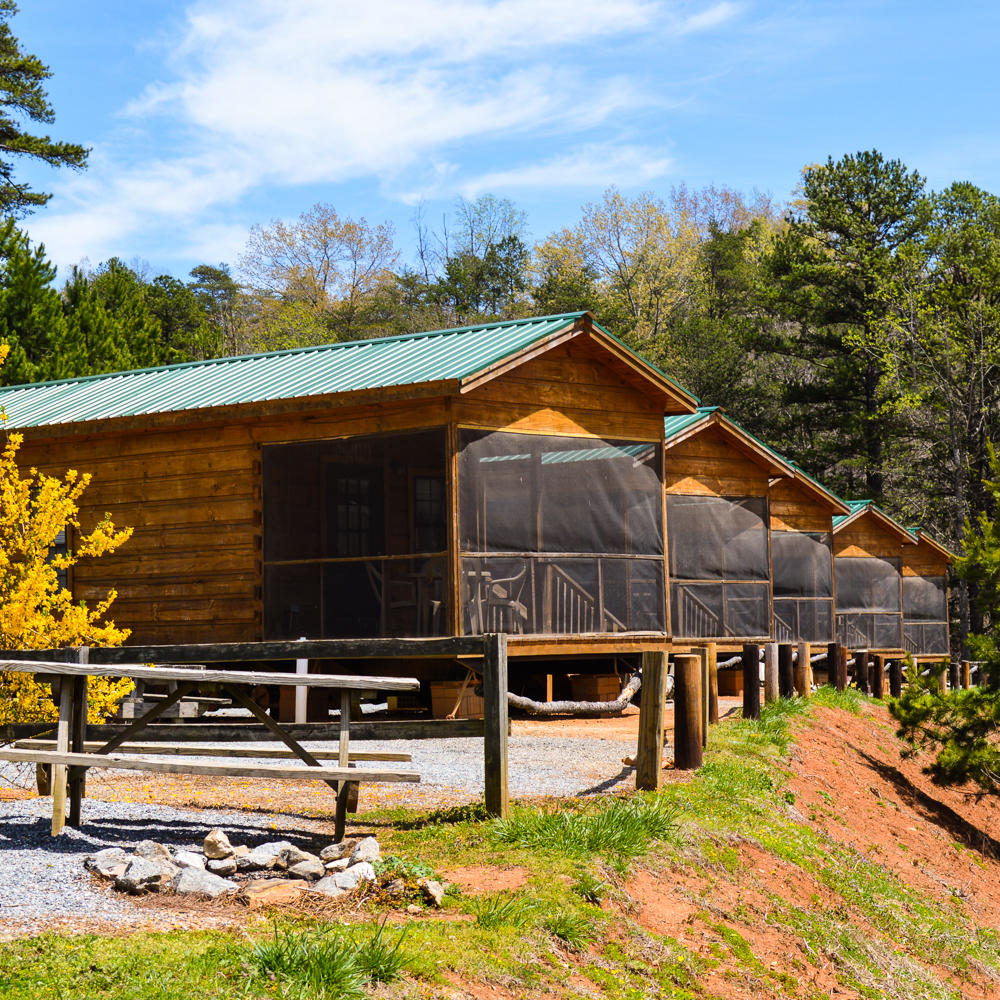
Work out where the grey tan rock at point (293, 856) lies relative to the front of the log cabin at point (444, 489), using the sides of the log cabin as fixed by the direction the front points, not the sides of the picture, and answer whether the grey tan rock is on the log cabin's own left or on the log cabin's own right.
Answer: on the log cabin's own right

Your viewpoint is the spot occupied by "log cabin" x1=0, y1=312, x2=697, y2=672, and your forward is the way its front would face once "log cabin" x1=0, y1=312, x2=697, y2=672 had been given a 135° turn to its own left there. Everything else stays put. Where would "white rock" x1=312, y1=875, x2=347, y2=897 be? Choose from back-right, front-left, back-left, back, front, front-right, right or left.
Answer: back

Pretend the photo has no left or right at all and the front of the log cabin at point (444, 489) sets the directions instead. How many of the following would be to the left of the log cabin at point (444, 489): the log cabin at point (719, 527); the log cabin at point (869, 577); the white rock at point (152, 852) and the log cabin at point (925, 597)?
3

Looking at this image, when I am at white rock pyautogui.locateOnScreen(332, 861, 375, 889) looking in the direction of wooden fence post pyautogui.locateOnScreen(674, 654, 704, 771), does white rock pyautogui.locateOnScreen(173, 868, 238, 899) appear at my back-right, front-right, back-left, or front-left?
back-left

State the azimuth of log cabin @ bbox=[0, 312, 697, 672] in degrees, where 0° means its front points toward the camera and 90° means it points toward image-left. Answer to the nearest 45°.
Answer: approximately 315°

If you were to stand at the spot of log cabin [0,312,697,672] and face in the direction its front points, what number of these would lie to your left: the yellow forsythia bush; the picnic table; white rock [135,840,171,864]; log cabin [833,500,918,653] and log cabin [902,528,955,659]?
2

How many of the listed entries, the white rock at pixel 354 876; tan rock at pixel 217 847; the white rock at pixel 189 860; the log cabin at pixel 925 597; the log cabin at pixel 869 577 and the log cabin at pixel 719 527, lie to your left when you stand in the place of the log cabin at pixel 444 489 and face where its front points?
3

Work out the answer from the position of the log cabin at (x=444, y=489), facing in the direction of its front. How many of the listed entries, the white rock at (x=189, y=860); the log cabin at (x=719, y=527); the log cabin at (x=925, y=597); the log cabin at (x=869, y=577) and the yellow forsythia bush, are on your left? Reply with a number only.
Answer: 3

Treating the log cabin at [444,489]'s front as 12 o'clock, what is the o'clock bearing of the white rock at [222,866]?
The white rock is roughly at 2 o'clock from the log cabin.

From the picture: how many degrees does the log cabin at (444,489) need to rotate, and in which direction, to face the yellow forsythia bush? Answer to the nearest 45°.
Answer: approximately 90° to its right

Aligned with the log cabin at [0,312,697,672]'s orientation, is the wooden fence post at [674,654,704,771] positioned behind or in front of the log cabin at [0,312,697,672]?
in front

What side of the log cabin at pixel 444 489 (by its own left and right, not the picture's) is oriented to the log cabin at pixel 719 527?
left

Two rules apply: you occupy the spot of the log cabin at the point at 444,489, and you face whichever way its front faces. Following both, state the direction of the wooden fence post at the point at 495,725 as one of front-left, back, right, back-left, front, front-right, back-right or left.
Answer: front-right

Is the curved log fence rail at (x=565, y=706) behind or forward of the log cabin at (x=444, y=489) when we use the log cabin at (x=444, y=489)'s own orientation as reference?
forward
